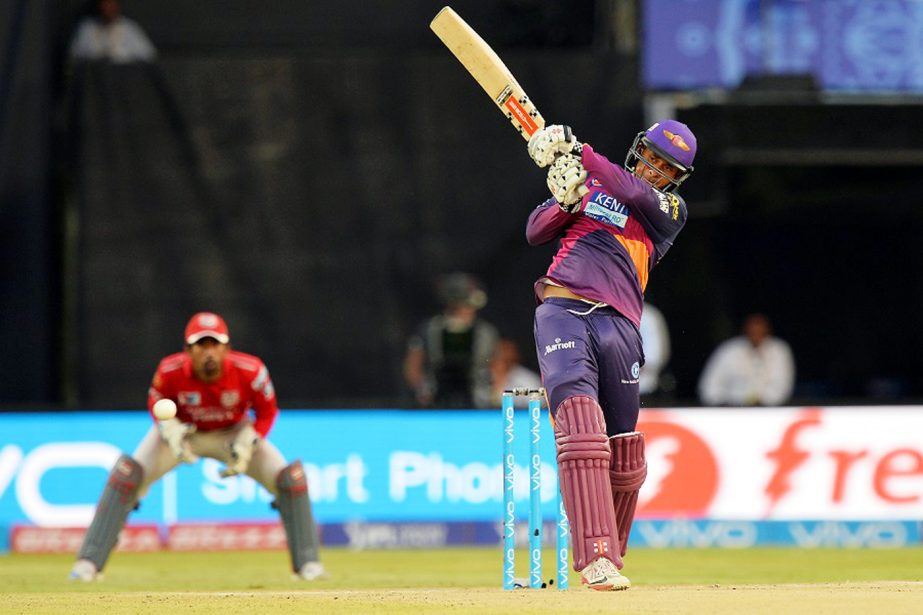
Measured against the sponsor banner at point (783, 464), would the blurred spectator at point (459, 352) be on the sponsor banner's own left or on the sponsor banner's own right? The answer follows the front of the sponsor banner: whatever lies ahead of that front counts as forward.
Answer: on the sponsor banner's own right

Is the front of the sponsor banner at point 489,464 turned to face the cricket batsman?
yes

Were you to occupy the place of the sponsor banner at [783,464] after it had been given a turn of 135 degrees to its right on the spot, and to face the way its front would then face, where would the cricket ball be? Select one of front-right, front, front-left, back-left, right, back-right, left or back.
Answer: left

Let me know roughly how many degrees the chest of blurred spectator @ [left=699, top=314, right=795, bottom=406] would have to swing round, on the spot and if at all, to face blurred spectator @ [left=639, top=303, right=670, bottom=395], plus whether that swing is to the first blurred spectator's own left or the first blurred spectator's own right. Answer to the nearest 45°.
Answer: approximately 45° to the first blurred spectator's own right

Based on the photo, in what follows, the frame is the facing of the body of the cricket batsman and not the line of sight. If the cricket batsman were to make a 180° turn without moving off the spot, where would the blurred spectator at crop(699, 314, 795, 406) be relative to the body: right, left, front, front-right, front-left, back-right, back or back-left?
front

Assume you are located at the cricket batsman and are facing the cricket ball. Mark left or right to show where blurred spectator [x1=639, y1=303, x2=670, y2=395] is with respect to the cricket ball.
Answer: right

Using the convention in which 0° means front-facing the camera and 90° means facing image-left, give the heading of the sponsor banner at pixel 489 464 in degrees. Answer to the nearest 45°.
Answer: approximately 0°

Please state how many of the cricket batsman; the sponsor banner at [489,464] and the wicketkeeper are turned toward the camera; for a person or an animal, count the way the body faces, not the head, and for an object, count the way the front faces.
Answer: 3
